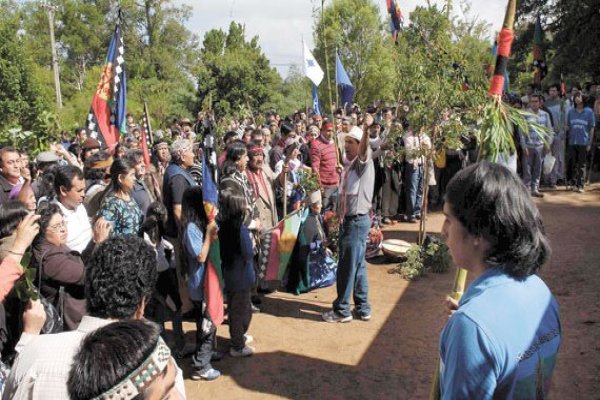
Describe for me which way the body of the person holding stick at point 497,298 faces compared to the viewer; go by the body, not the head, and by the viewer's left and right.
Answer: facing away from the viewer and to the left of the viewer

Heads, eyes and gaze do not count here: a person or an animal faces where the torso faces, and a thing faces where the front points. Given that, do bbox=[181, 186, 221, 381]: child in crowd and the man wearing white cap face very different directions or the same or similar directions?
very different directions

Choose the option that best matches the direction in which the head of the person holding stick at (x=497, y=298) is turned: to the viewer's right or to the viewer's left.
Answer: to the viewer's left

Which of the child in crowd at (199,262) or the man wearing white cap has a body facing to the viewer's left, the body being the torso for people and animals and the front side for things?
the man wearing white cap

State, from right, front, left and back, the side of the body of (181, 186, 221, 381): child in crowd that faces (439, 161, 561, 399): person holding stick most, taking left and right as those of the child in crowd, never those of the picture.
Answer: right

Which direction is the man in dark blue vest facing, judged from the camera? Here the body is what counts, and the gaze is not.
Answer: to the viewer's right

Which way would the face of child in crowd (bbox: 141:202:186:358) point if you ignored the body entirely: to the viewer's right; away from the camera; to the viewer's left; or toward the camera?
away from the camera

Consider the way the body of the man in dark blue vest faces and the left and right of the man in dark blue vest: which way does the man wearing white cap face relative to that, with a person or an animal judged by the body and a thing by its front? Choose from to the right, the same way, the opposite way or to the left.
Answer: the opposite way

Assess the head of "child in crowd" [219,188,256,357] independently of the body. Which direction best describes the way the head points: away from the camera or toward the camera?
away from the camera

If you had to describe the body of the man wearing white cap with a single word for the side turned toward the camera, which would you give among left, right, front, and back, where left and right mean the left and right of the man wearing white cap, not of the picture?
left
